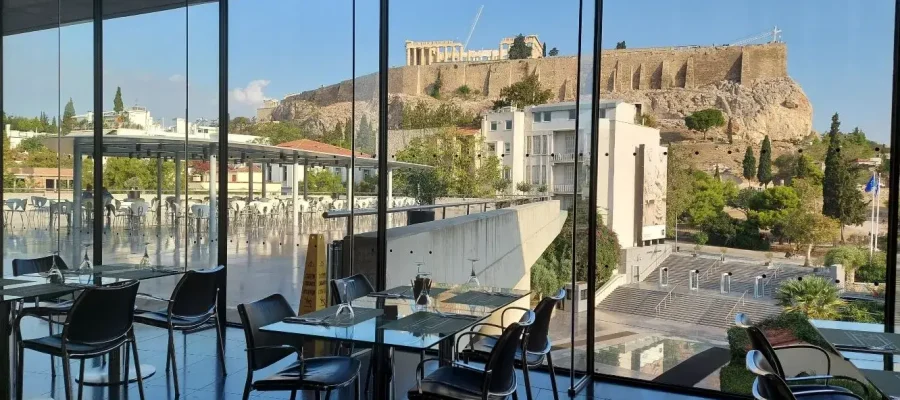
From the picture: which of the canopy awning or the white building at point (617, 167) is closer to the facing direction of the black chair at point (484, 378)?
the canopy awning

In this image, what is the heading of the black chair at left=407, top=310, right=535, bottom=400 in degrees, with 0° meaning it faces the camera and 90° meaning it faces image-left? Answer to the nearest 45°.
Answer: approximately 90°

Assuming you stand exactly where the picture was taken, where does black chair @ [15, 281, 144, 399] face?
facing away from the viewer and to the left of the viewer

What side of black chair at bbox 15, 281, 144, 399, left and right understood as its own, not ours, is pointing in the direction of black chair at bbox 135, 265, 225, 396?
right

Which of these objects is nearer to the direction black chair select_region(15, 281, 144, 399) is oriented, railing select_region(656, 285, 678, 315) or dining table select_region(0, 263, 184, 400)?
the dining table

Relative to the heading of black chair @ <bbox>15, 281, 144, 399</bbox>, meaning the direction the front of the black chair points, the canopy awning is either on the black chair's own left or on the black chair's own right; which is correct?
on the black chair's own right

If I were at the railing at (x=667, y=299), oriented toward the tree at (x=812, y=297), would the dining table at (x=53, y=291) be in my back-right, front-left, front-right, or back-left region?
back-right
